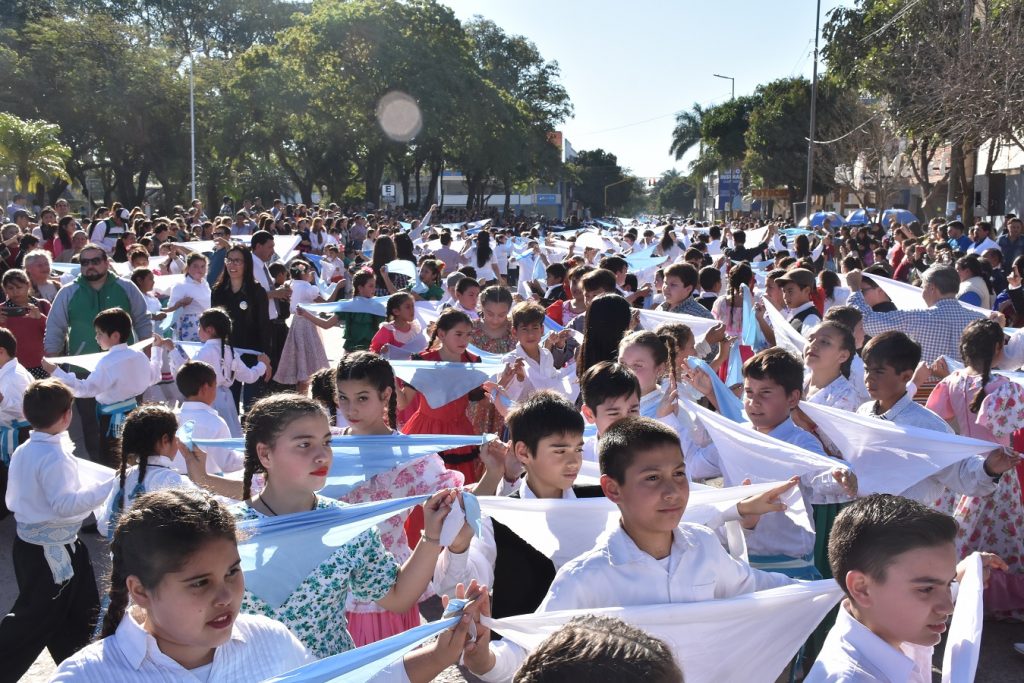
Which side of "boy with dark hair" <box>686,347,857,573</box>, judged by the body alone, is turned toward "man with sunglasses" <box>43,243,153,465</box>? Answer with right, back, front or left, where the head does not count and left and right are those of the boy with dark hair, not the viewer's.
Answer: right

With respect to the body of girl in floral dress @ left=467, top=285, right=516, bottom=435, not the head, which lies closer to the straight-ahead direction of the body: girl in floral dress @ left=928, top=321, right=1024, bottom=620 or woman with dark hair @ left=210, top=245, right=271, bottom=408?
the girl in floral dress

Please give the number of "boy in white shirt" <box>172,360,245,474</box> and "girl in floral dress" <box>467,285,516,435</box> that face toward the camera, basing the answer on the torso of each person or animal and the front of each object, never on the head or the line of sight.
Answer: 1

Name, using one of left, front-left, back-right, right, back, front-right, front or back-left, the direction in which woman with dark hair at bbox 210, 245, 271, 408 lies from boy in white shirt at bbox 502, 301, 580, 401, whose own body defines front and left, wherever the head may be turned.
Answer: back-right

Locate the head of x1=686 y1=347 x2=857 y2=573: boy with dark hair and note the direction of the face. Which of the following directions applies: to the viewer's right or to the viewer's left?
to the viewer's left

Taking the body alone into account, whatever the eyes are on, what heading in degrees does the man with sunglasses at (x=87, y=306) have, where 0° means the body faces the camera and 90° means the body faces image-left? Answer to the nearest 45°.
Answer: approximately 0°
